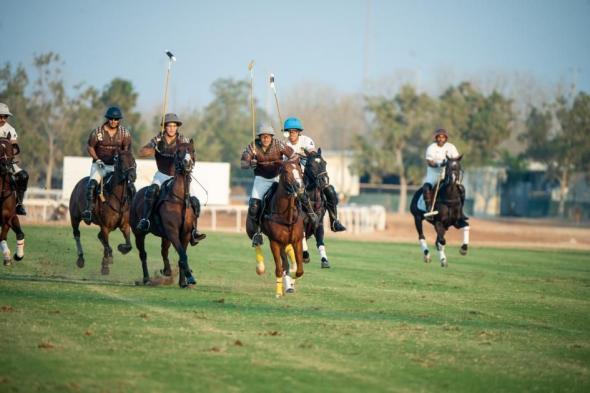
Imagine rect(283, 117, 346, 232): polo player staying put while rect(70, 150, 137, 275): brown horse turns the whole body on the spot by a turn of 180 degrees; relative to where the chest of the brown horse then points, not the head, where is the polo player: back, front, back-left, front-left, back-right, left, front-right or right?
back-right

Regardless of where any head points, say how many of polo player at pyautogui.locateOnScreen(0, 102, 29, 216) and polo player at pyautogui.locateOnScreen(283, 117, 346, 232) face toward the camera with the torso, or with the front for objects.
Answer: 2

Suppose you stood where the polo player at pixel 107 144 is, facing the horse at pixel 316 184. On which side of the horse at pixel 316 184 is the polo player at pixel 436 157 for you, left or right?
left

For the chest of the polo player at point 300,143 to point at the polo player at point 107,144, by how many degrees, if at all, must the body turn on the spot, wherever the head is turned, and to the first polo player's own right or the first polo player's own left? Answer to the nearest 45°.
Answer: approximately 90° to the first polo player's own right

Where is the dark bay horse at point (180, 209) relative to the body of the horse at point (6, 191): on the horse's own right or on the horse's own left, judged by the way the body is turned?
on the horse's own left

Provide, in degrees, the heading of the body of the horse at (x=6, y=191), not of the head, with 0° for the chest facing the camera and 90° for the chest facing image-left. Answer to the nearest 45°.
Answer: approximately 0°

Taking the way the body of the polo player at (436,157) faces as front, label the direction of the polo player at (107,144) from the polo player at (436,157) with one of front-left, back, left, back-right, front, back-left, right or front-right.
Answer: front-right

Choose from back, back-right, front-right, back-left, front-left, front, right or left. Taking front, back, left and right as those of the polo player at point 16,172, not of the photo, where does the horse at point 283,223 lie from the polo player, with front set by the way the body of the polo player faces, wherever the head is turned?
front-left
